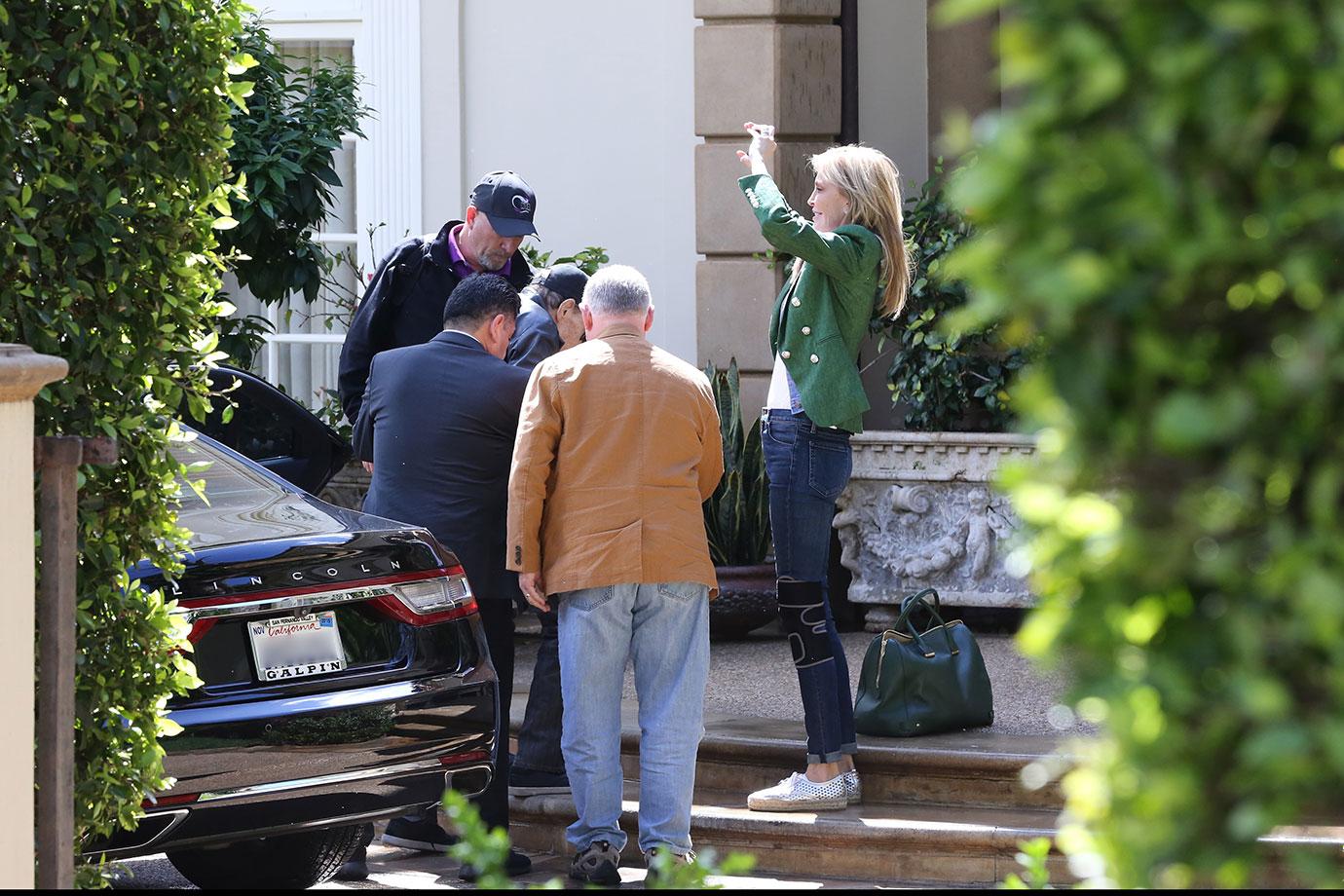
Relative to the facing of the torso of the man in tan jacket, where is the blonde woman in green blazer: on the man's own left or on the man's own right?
on the man's own right

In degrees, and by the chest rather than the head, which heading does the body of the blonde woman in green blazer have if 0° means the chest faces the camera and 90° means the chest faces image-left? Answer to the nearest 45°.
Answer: approximately 90°

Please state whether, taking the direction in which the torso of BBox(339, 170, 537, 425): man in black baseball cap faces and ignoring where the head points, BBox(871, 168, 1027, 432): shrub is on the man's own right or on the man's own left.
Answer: on the man's own left

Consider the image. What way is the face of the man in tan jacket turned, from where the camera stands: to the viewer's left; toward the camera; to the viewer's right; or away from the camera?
away from the camera

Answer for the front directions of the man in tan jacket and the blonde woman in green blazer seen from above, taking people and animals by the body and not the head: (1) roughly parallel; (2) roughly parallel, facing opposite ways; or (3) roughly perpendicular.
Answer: roughly perpendicular

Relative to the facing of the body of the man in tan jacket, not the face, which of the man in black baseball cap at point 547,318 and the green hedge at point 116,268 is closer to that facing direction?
the man in black baseball cap

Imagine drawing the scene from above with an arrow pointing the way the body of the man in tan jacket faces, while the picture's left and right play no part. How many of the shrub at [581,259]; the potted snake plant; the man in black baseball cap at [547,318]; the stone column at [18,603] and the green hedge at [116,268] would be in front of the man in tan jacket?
3

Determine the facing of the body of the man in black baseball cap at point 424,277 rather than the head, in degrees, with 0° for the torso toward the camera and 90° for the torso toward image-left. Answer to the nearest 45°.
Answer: approximately 315°

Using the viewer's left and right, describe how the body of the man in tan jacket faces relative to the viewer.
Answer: facing away from the viewer

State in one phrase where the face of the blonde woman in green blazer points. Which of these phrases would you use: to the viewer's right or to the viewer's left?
to the viewer's left

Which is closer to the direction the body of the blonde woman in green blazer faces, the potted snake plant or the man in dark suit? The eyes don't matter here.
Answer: the man in dark suit

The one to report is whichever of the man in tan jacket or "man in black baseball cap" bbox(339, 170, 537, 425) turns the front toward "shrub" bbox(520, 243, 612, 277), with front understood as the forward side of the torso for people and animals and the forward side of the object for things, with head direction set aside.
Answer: the man in tan jacket
